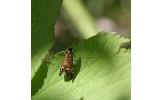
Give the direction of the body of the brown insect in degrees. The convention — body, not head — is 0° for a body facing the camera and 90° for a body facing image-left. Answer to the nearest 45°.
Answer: approximately 180°
